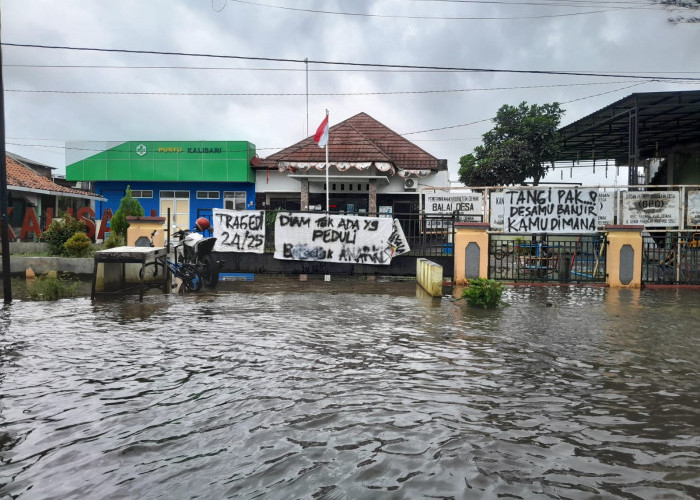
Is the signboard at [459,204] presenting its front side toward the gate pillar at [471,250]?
yes

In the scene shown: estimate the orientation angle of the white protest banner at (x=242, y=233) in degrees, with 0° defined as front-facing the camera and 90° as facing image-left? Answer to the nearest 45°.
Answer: approximately 0°

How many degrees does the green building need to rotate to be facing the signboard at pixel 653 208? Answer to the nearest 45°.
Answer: approximately 45° to its left

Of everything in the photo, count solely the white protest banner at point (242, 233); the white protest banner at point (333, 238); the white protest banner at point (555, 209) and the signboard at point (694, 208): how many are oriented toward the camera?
4

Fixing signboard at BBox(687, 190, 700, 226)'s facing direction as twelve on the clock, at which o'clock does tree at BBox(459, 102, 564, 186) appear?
The tree is roughly at 5 o'clock from the signboard.

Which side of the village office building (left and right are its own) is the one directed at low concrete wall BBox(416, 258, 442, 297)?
front

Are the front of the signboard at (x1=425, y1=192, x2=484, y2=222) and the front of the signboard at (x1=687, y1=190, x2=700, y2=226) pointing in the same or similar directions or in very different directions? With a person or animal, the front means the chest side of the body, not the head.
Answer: same or similar directions

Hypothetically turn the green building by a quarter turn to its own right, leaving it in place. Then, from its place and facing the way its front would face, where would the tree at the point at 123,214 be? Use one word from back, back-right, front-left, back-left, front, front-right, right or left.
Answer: left

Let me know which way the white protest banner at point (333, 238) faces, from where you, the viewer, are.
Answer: facing the viewer

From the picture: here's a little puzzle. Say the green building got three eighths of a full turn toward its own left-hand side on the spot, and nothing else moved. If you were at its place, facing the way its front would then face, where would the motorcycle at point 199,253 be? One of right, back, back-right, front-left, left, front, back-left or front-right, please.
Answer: back-right

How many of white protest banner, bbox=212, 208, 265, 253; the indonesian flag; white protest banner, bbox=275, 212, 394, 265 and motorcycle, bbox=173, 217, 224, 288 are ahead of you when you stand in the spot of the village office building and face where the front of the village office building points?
4

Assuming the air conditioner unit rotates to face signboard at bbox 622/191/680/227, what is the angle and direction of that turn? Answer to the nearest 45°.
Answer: approximately 45° to its left

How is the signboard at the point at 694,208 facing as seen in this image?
toward the camera

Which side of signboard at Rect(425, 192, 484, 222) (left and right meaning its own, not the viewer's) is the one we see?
front
